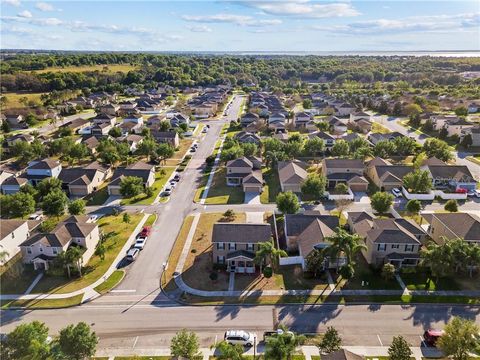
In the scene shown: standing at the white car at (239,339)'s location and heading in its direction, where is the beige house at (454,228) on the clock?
The beige house is roughly at 11 o'clock from the white car.

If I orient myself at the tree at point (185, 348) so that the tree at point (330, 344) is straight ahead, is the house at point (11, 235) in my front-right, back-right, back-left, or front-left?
back-left

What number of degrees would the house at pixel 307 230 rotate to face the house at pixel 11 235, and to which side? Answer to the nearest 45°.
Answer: approximately 90° to its right

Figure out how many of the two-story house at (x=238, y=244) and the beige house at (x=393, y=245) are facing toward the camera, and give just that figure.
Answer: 2

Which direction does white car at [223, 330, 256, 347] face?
to the viewer's right

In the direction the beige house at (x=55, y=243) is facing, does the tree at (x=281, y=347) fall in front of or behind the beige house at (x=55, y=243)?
in front

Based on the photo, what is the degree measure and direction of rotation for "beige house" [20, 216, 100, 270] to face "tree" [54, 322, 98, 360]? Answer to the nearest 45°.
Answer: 0° — it already faces it

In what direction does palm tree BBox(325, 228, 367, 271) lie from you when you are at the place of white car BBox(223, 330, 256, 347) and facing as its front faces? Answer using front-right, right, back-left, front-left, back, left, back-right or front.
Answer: front-left

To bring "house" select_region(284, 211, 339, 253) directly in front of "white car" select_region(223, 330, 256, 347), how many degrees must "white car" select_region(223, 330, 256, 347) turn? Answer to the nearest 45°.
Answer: approximately 45° to its left

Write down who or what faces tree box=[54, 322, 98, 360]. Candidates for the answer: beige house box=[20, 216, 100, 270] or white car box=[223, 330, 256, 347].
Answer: the beige house

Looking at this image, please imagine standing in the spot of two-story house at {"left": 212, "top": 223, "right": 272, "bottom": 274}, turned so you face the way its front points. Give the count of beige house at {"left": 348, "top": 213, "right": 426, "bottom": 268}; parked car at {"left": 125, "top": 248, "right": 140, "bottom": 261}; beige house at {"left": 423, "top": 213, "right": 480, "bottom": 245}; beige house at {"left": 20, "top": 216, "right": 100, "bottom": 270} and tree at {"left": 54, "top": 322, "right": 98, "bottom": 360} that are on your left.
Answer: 2

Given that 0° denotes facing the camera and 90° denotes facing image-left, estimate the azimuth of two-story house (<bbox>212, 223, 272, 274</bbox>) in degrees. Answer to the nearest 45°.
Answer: approximately 0°

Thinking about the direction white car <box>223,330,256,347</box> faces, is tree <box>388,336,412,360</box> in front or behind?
in front
